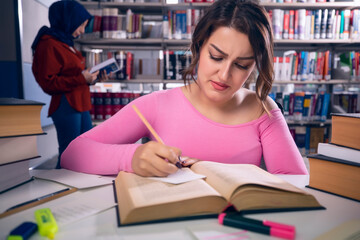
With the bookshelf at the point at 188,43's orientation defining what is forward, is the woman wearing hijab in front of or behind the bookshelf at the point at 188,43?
in front

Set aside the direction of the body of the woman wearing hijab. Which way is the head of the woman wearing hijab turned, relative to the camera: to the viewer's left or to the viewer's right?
to the viewer's right

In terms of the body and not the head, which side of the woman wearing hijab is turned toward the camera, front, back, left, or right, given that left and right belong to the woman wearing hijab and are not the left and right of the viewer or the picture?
right

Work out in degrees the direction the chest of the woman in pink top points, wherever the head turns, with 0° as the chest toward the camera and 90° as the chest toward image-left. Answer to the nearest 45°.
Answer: approximately 0°

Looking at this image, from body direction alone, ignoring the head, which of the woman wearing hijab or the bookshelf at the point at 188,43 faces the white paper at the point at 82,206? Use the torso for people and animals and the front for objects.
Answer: the bookshelf

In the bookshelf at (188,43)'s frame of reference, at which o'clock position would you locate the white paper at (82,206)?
The white paper is roughly at 12 o'clock from the bookshelf.

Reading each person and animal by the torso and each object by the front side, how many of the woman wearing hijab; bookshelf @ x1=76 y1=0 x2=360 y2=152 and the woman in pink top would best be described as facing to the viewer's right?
1

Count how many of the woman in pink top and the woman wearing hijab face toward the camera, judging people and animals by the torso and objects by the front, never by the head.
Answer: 1

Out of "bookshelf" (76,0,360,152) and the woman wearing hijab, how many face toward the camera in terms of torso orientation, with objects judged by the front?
1

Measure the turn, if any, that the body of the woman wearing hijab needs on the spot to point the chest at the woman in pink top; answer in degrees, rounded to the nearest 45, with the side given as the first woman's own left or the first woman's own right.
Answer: approximately 90° to the first woman's own right
